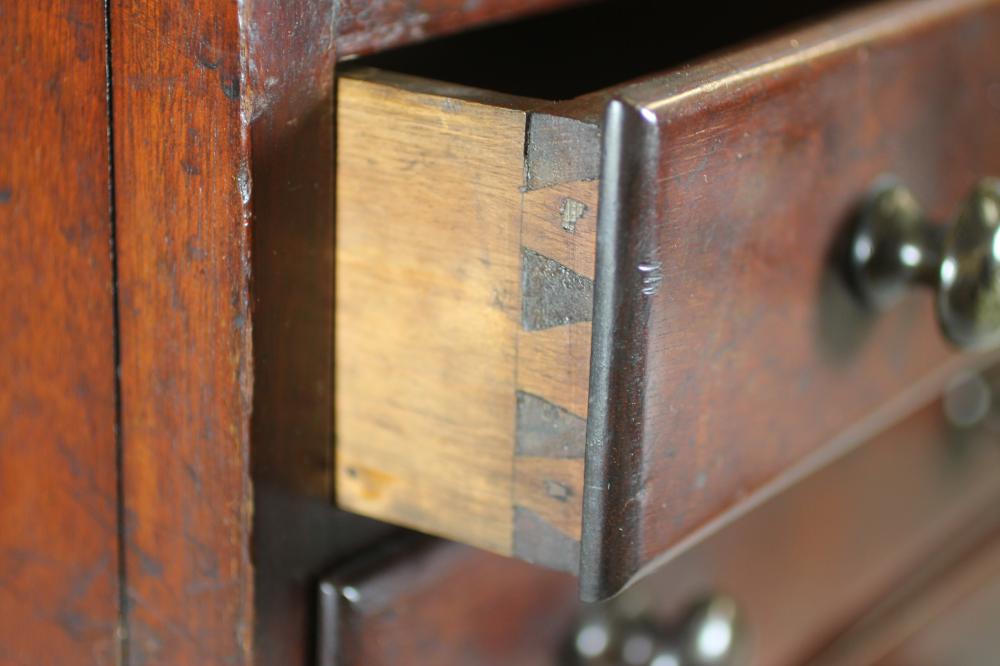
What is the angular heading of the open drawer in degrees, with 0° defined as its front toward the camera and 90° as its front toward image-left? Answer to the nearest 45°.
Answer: approximately 315°
